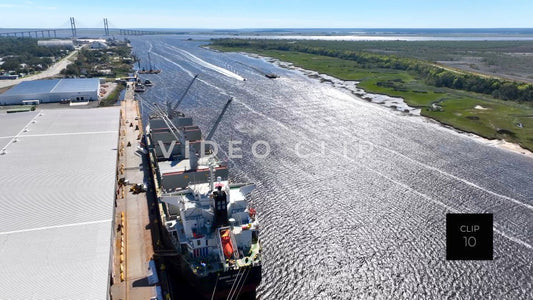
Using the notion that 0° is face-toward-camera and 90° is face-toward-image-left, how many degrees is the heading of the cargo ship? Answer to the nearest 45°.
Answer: approximately 180°
